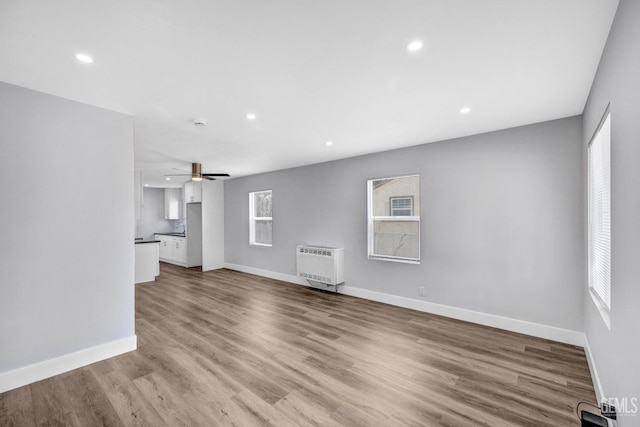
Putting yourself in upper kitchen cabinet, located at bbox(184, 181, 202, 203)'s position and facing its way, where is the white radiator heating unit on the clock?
The white radiator heating unit is roughly at 11 o'clock from the upper kitchen cabinet.

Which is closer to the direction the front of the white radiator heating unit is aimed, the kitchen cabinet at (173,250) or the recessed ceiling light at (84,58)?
the recessed ceiling light

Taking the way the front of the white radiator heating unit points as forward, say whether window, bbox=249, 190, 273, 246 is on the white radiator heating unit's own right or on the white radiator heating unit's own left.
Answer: on the white radiator heating unit's own right

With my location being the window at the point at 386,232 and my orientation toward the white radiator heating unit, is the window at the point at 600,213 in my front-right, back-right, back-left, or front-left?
back-left

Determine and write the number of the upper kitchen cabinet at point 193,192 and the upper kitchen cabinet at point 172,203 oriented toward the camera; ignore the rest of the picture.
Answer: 2

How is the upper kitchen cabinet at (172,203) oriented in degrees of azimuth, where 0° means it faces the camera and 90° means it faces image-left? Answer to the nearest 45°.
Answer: approximately 0°
